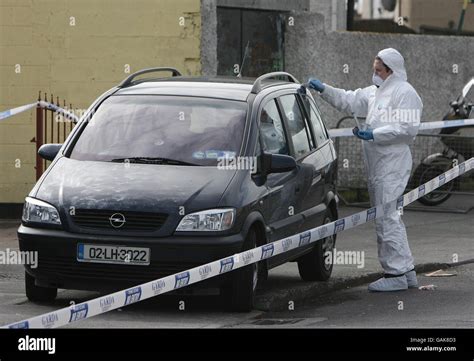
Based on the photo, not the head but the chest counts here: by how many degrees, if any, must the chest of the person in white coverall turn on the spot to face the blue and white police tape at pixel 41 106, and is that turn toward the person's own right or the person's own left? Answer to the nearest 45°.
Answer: approximately 45° to the person's own right

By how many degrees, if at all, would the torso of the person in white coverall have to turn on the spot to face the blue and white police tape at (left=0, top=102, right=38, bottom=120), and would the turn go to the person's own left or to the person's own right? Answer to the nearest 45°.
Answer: approximately 45° to the person's own right

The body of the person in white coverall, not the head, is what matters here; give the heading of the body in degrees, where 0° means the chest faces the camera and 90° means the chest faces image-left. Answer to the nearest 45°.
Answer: approximately 90°
